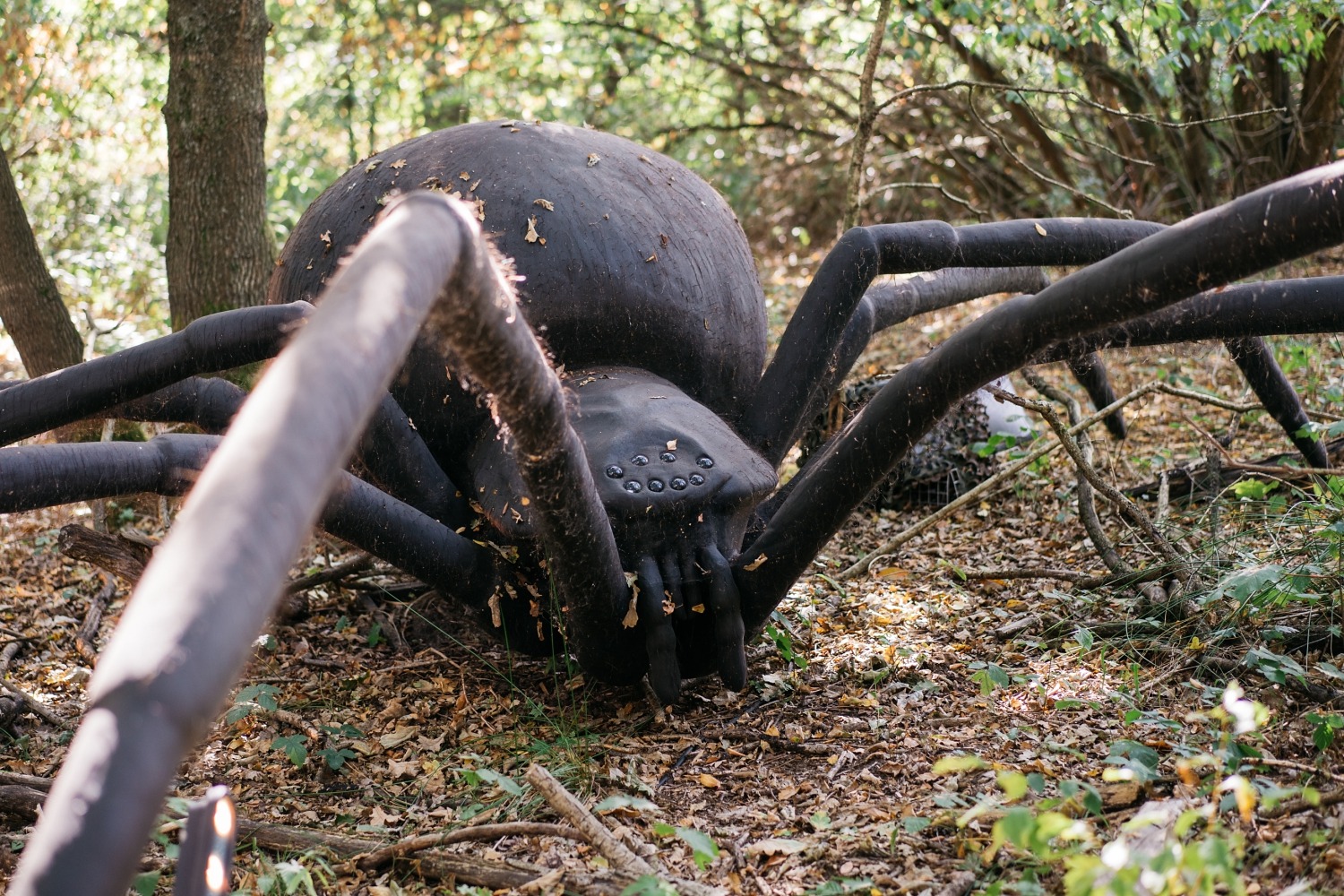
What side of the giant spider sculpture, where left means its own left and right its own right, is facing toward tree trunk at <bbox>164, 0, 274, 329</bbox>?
back

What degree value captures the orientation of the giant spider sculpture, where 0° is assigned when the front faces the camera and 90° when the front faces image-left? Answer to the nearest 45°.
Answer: approximately 315°

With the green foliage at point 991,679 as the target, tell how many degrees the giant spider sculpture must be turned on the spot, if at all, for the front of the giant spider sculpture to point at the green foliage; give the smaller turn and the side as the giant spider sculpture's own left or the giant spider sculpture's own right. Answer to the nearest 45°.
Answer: approximately 45° to the giant spider sculpture's own left

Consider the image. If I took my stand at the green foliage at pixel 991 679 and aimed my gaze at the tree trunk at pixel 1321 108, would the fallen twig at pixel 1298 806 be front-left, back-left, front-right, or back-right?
back-right

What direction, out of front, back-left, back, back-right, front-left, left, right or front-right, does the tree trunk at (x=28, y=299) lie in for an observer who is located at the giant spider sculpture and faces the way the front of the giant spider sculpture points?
back
